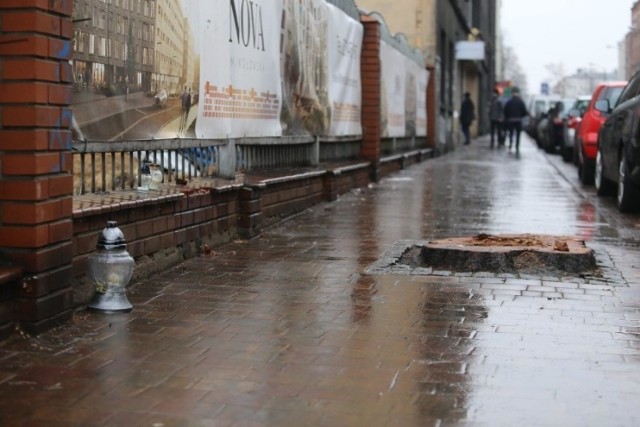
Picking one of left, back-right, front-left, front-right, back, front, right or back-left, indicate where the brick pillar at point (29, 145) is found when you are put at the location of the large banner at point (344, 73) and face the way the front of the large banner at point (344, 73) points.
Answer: front-right

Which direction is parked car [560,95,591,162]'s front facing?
away from the camera

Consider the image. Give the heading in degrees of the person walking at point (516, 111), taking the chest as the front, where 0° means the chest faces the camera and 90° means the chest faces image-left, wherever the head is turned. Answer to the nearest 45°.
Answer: approximately 180°

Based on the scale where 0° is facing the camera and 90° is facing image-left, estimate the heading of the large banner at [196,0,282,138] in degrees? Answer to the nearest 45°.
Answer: approximately 315°

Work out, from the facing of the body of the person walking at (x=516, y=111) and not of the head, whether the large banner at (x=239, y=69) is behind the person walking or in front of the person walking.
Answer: behind

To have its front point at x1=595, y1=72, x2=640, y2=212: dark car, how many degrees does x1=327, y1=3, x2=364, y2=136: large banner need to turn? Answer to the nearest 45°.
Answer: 0° — it already faces it

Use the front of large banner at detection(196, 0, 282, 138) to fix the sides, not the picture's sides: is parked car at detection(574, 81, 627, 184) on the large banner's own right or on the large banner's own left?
on the large banner's own left
